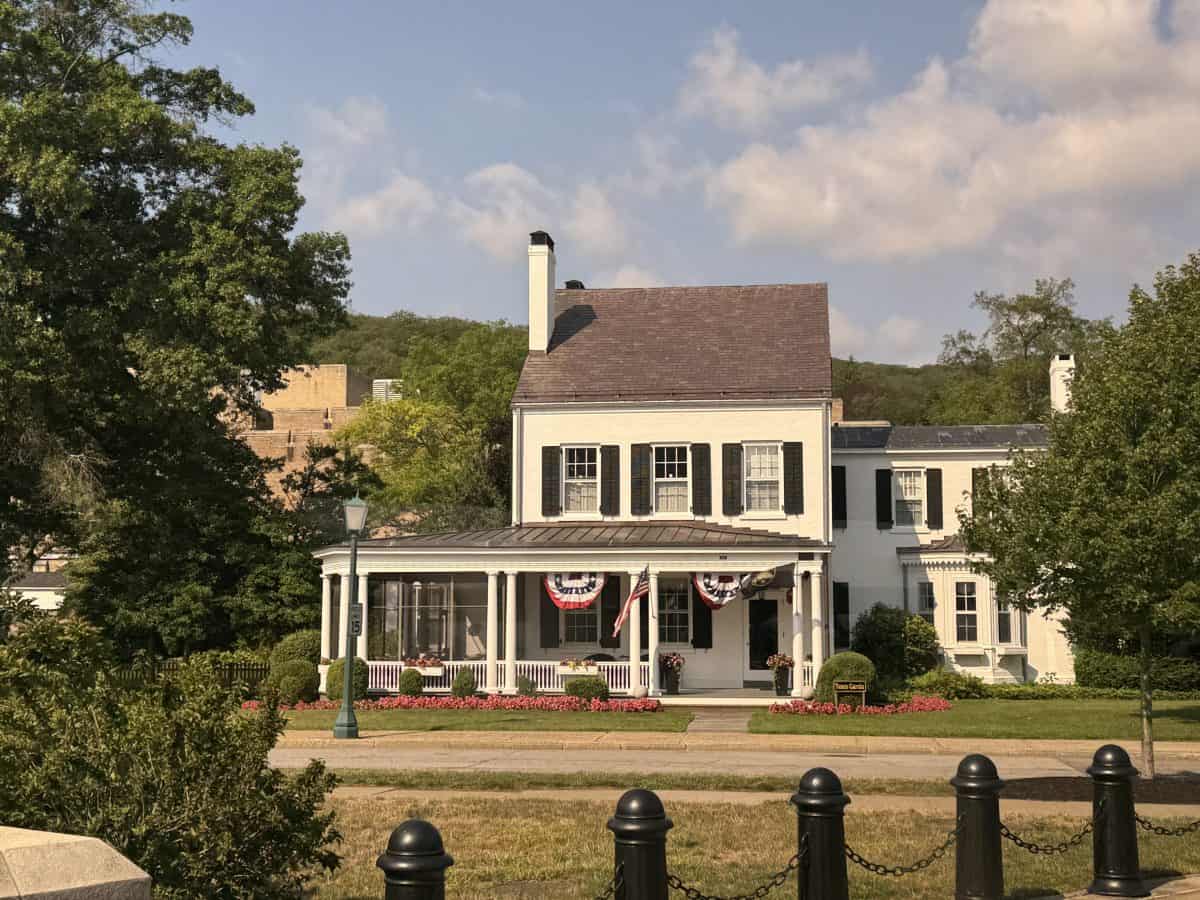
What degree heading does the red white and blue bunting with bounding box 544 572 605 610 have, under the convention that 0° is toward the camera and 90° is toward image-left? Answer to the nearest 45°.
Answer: approximately 0°

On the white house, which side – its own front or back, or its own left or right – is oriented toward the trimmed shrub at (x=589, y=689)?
front

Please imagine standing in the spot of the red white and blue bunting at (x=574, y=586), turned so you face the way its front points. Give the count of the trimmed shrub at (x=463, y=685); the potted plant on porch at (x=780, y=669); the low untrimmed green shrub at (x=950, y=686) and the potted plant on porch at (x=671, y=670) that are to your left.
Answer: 3

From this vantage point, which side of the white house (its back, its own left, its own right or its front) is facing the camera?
front

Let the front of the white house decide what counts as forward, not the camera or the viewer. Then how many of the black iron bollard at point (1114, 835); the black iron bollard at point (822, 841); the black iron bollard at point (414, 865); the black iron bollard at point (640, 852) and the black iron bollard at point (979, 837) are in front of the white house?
5

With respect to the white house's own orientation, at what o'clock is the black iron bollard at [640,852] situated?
The black iron bollard is roughly at 12 o'clock from the white house.

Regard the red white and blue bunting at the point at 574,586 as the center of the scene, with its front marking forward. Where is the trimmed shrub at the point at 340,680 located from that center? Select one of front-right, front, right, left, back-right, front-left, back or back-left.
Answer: right

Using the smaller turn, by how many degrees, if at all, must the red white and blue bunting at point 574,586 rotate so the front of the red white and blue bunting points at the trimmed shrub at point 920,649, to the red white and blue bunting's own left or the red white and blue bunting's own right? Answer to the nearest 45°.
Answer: approximately 135° to the red white and blue bunting's own left

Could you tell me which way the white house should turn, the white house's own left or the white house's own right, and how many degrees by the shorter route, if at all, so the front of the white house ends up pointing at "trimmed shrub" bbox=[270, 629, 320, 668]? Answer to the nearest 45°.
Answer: approximately 90° to the white house's own right

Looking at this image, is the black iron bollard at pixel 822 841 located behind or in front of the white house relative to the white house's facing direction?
in front

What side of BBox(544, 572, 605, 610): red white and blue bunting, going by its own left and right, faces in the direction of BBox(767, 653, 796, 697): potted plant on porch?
left

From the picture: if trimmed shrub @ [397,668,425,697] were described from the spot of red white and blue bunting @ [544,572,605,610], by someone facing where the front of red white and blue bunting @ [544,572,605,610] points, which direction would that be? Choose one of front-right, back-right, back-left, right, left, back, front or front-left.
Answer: right

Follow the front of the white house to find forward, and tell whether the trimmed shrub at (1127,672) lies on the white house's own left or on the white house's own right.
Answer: on the white house's own left

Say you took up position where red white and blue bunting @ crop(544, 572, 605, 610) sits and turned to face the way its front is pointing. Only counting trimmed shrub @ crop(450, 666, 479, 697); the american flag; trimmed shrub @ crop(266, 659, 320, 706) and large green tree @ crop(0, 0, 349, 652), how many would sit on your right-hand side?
3
